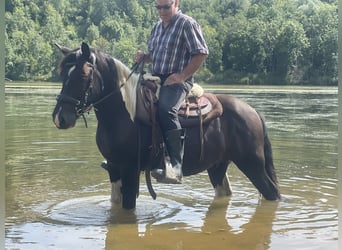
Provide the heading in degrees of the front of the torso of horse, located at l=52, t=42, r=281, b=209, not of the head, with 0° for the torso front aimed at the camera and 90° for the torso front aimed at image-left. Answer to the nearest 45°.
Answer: approximately 90°

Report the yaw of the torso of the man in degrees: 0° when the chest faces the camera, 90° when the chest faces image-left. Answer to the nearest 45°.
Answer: approximately 45°

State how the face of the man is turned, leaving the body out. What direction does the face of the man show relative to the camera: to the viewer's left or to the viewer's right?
to the viewer's left
